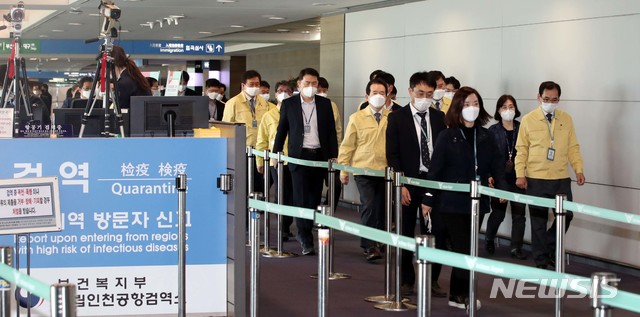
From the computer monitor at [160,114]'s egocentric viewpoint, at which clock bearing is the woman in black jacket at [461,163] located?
The woman in black jacket is roughly at 3 o'clock from the computer monitor.

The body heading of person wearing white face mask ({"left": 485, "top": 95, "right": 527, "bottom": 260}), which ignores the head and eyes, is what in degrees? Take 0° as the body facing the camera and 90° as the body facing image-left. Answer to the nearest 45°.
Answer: approximately 0°

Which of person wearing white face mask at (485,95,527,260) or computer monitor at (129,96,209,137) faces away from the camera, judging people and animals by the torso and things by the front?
the computer monitor

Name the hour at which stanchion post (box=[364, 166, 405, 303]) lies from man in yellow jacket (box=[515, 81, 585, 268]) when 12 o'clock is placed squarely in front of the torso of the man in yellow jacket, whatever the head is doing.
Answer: The stanchion post is roughly at 1 o'clock from the man in yellow jacket.

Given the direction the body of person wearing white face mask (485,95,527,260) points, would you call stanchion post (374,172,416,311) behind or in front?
in front

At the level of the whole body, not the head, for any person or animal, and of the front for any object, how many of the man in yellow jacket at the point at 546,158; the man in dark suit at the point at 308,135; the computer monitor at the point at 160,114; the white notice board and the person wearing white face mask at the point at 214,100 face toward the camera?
4

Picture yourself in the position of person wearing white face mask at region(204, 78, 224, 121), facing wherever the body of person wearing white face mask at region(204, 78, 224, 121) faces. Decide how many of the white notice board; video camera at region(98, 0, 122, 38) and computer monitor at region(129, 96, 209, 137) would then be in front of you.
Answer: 3

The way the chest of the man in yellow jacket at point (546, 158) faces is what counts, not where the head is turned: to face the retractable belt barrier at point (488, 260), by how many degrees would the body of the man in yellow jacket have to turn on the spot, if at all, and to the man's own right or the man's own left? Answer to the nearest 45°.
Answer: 0° — they already face it

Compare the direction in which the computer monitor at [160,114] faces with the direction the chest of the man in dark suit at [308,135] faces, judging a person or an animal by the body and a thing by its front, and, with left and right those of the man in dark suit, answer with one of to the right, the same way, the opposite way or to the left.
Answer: the opposite way

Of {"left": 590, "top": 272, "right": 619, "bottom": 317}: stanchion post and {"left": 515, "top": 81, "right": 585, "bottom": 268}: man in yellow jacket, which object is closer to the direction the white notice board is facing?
the stanchion post

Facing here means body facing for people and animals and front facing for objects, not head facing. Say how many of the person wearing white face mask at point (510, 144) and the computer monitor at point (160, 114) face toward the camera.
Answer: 1
